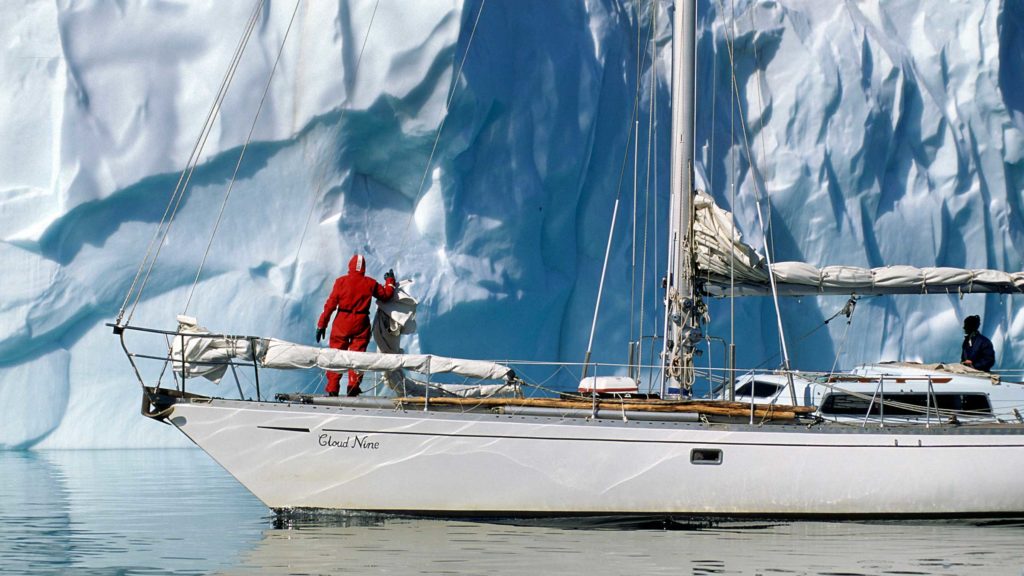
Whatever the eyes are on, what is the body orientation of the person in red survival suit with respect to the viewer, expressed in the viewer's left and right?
facing away from the viewer

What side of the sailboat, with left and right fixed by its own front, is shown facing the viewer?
left

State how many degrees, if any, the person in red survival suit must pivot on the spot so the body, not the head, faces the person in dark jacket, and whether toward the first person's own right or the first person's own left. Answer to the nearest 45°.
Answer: approximately 90° to the first person's own right
